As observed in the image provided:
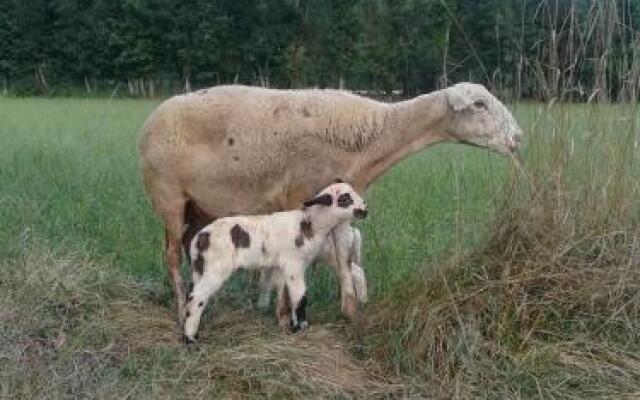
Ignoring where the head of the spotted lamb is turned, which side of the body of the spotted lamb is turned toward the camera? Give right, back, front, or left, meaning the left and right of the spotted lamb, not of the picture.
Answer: right
